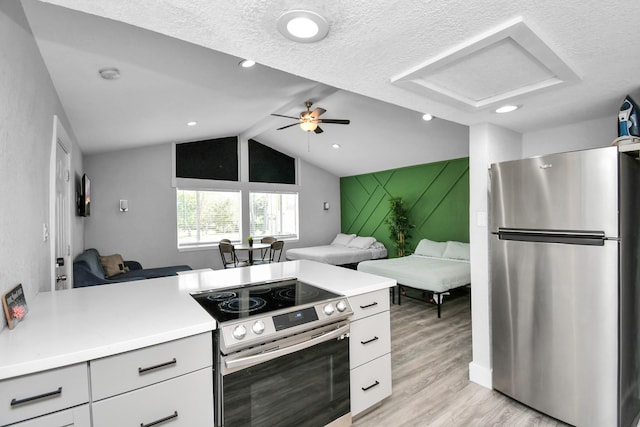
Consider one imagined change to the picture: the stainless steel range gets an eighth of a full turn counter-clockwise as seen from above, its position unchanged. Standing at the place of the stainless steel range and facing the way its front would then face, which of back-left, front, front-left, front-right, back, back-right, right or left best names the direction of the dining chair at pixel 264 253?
left

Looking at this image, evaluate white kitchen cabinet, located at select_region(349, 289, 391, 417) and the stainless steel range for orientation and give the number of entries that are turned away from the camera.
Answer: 0

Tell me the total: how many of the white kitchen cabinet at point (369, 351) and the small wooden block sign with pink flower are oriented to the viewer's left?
0

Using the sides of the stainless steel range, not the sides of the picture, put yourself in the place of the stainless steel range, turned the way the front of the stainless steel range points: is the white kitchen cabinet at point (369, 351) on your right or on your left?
on your left

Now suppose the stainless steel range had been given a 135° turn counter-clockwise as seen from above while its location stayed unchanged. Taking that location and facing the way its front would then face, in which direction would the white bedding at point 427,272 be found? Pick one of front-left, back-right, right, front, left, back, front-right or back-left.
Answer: front-right

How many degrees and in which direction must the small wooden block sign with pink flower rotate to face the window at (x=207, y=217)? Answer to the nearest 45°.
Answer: approximately 90° to its left

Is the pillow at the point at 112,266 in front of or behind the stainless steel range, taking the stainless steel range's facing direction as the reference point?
behind

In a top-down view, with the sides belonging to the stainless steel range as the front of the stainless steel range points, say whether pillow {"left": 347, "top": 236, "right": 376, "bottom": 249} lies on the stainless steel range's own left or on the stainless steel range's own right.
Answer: on the stainless steel range's own left

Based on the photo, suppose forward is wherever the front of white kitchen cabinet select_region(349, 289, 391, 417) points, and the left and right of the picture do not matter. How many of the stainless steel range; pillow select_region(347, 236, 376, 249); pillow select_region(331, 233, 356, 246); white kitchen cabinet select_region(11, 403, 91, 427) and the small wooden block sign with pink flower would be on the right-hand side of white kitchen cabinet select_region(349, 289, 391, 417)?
3

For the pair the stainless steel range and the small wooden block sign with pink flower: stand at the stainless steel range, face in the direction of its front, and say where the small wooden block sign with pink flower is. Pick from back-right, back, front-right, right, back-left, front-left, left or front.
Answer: back-right

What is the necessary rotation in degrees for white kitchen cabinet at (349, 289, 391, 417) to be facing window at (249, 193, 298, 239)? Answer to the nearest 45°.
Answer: approximately 180°

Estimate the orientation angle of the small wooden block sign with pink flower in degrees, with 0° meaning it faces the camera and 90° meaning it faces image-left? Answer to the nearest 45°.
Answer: approximately 315°

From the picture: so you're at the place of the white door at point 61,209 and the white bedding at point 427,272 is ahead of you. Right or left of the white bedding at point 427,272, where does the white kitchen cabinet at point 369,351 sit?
right
